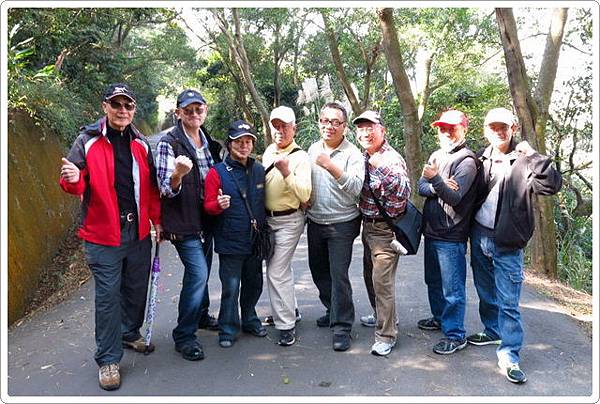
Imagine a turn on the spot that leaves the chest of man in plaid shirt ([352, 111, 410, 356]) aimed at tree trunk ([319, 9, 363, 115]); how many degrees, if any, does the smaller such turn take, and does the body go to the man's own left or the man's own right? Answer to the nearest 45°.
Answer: approximately 135° to the man's own right

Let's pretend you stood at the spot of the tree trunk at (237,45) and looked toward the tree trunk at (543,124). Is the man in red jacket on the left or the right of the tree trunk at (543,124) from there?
right

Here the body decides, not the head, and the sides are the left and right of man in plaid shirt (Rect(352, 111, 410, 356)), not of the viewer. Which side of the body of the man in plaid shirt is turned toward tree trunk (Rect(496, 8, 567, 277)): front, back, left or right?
back

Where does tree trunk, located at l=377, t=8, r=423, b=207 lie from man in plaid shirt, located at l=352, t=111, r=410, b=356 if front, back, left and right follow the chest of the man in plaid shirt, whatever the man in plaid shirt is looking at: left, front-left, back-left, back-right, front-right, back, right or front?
back-right

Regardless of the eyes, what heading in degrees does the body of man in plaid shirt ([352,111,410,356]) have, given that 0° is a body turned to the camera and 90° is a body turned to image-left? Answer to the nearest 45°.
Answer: approximately 45°

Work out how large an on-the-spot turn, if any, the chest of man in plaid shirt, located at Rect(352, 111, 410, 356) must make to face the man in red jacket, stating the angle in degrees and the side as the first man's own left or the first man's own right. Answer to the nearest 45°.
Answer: approximately 45° to the first man's own right

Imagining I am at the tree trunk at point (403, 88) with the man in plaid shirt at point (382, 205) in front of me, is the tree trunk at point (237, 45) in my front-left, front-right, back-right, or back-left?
back-right

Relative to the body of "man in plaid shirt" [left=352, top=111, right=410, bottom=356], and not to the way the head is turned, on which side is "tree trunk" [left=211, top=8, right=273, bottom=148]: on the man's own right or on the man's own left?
on the man's own right
